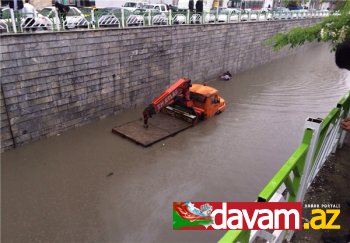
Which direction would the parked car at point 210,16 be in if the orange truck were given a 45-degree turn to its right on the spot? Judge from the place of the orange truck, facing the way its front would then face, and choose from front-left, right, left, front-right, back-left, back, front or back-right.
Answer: left

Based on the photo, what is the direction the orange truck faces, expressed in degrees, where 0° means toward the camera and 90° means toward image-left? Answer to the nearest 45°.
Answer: approximately 225°

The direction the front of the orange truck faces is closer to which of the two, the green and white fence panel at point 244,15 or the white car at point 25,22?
the green and white fence panel

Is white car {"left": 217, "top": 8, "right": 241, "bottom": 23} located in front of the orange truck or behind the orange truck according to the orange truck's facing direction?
in front

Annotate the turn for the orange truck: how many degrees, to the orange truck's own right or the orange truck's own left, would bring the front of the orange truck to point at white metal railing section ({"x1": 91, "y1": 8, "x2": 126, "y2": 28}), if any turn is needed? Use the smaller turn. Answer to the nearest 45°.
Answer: approximately 135° to the orange truck's own left

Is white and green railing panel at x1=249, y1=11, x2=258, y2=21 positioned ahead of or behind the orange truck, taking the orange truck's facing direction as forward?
ahead
